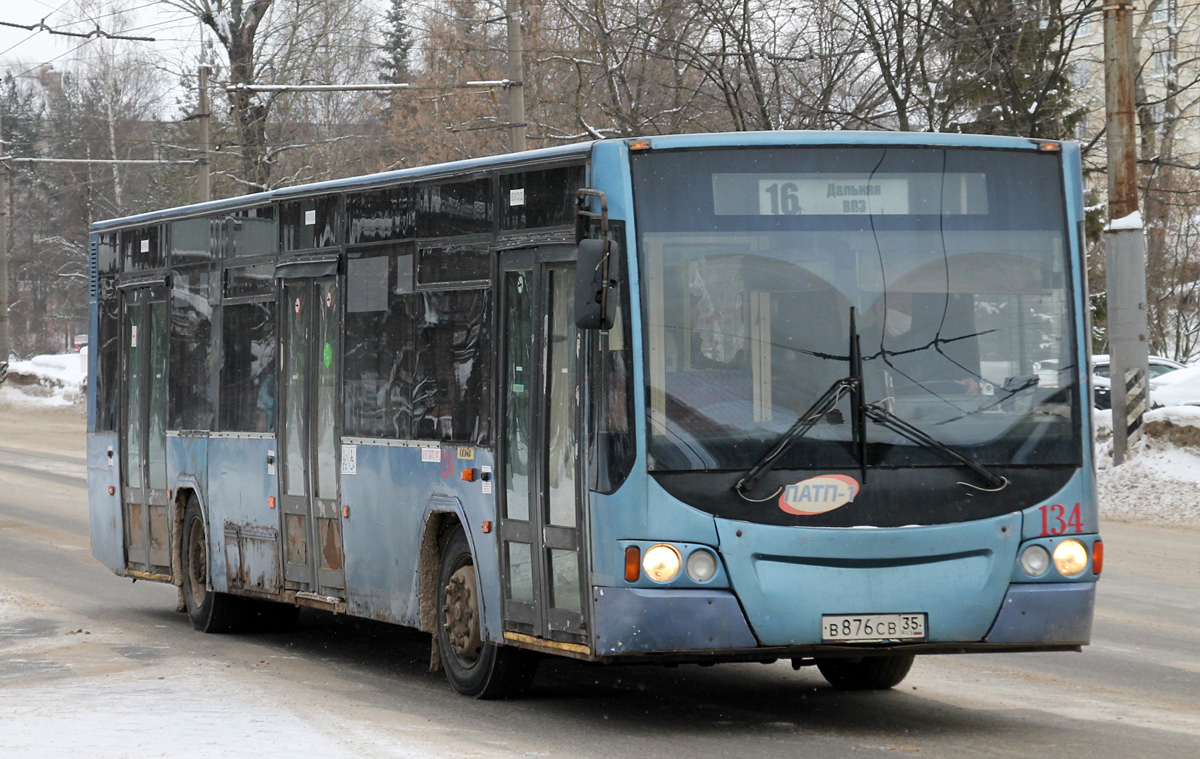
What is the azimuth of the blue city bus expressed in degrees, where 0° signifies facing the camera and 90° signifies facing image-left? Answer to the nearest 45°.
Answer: approximately 315°

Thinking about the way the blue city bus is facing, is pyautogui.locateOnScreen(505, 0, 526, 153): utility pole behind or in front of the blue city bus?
behind

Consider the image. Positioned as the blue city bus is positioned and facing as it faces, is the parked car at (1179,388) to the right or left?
on its left

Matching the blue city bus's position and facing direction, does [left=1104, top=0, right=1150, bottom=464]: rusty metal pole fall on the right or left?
on its left
